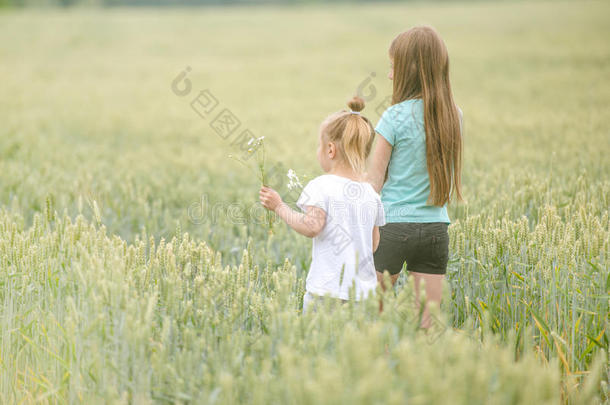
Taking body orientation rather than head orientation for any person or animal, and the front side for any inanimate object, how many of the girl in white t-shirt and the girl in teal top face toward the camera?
0

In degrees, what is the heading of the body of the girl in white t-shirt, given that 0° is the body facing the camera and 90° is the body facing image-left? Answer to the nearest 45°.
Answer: approximately 135°

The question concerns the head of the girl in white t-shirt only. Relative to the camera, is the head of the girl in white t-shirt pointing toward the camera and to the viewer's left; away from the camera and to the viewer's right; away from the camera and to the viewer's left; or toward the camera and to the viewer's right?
away from the camera and to the viewer's left

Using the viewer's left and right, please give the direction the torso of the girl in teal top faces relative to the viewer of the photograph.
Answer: facing away from the viewer and to the left of the viewer
